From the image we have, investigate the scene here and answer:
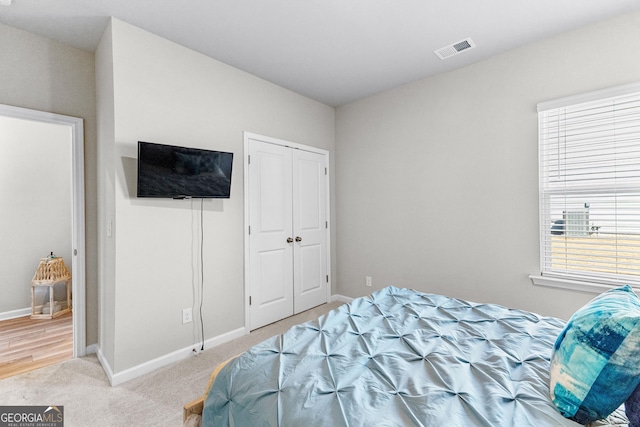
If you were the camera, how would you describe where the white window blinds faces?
facing the viewer and to the left of the viewer

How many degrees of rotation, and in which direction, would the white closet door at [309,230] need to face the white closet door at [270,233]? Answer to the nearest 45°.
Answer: approximately 90° to its right

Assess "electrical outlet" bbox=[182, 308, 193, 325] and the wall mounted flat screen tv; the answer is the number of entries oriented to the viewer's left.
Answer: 0

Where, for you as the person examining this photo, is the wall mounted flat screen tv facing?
facing the viewer and to the right of the viewer

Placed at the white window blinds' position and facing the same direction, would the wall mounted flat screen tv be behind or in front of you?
in front

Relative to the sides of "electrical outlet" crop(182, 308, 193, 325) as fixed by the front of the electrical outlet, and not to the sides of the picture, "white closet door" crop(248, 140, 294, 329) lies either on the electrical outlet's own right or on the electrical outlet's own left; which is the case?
on the electrical outlet's own left

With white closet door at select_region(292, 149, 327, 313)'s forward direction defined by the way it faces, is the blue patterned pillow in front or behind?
in front

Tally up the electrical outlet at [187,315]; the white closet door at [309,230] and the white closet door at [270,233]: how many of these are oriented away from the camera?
0

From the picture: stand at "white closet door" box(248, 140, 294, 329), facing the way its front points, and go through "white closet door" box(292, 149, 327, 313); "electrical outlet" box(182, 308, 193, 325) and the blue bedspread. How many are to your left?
1

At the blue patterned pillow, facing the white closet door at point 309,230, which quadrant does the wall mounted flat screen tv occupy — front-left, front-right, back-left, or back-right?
front-left

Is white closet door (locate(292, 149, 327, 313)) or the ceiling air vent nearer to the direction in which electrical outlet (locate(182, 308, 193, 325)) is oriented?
the ceiling air vent

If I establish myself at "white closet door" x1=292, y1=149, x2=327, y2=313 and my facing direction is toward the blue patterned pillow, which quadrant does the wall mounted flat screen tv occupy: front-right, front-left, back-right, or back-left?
front-right

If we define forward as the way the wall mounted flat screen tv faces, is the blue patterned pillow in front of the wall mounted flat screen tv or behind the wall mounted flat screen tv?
in front

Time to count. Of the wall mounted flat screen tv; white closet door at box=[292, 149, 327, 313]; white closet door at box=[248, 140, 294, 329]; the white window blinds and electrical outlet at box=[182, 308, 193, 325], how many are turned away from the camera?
0

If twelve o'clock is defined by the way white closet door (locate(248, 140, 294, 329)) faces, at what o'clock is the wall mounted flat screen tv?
The wall mounted flat screen tv is roughly at 3 o'clock from the white closet door.
